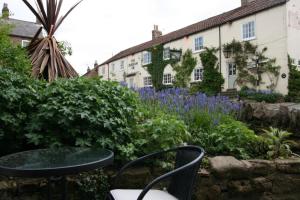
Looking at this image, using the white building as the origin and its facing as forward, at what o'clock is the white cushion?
The white cushion is roughly at 11 o'clock from the white building.

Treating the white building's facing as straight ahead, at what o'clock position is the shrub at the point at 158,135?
The shrub is roughly at 11 o'clock from the white building.

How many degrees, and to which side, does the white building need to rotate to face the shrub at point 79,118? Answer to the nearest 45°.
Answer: approximately 45° to its left

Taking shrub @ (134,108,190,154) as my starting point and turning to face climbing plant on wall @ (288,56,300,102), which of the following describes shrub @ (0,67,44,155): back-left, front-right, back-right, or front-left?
back-left

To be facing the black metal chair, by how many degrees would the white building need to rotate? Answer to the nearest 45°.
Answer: approximately 45° to its left

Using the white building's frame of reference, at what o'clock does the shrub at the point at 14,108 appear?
The shrub is roughly at 11 o'clock from the white building.

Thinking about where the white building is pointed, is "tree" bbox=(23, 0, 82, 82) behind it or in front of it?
in front

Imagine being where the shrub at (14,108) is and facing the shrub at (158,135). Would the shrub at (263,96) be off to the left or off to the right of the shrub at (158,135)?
left
